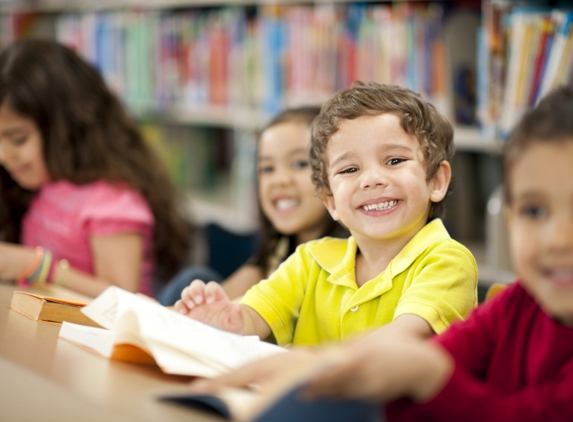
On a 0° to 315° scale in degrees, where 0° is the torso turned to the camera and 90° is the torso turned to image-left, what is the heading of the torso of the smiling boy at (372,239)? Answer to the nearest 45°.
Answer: approximately 45°

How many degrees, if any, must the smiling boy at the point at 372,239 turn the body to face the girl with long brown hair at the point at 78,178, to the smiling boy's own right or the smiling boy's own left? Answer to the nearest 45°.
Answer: approximately 90° to the smiling boy's own right
